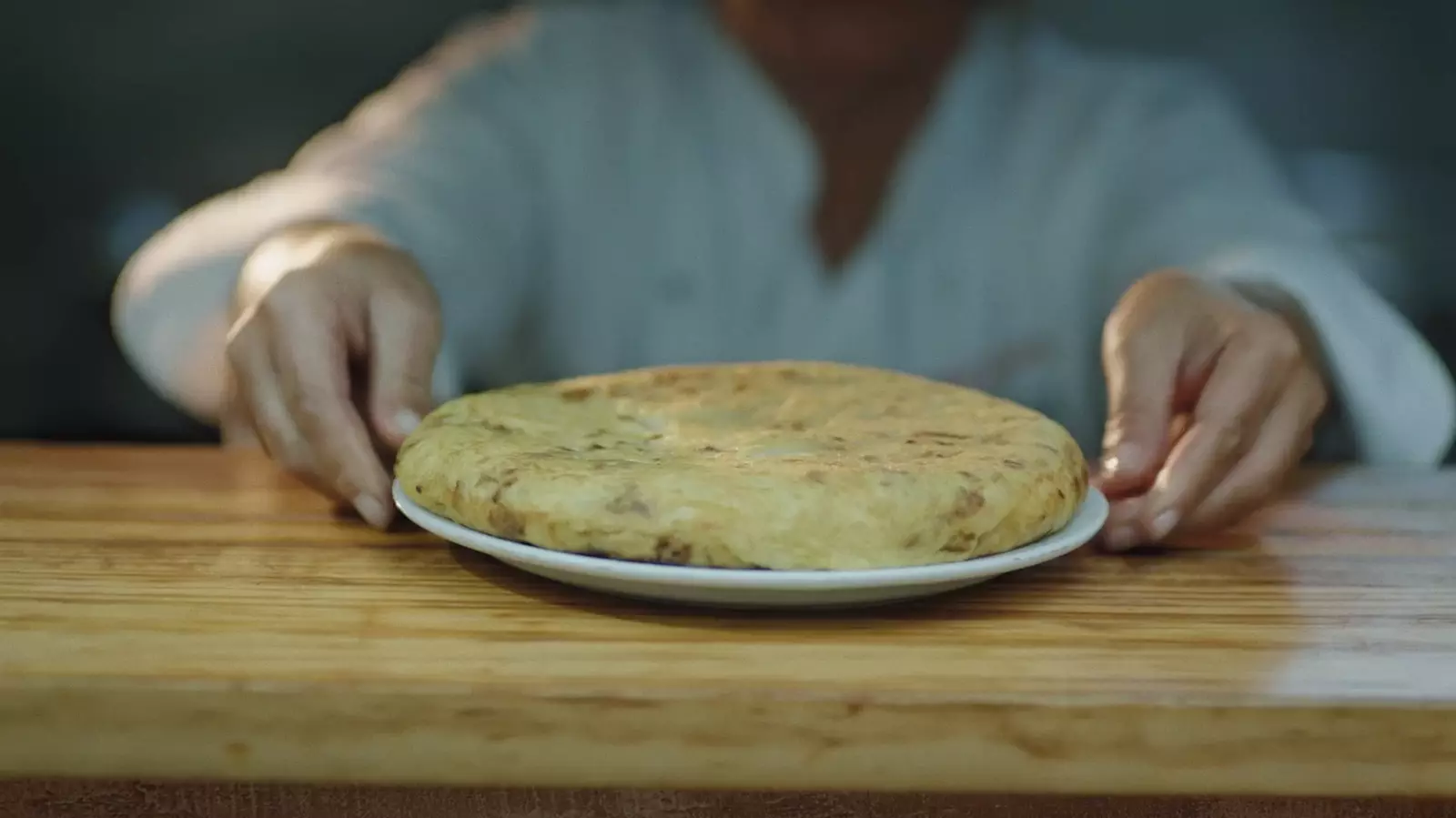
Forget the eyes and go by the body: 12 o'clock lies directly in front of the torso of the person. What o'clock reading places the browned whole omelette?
The browned whole omelette is roughly at 12 o'clock from the person.

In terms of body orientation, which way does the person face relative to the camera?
toward the camera

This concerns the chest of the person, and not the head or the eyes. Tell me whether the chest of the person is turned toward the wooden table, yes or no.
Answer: yes
